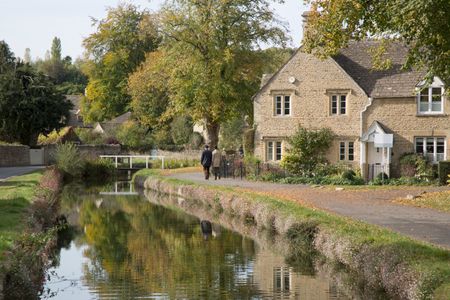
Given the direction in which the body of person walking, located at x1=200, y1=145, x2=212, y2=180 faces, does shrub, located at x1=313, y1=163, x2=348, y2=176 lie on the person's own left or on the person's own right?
on the person's own right

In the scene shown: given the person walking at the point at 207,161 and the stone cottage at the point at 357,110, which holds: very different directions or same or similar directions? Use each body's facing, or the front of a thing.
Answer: very different directions

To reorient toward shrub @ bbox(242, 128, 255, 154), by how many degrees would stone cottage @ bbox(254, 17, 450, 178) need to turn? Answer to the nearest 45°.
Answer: approximately 90° to its right

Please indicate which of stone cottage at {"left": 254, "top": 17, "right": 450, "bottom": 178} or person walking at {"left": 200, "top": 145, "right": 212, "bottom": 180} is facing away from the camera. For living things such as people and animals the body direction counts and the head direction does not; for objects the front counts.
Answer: the person walking

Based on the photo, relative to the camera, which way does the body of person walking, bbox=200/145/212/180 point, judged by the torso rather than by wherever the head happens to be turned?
away from the camera

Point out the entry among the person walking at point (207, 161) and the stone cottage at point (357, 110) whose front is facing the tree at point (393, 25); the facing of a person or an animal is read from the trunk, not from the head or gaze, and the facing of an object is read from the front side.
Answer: the stone cottage

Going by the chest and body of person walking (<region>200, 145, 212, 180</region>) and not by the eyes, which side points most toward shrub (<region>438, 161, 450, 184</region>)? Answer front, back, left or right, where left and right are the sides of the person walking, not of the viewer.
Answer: right

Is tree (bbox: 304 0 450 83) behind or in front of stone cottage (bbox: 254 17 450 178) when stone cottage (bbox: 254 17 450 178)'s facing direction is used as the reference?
in front

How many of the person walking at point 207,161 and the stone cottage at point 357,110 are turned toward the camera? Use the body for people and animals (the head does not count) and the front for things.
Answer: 1

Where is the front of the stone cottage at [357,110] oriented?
toward the camera
